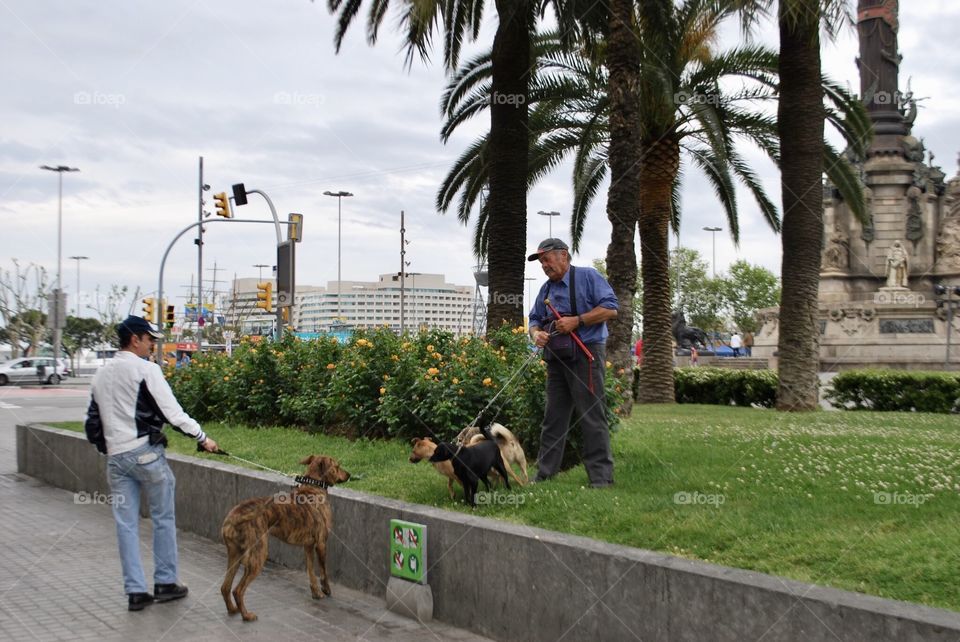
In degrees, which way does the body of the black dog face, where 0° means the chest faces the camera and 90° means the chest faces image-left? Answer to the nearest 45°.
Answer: approximately 45°

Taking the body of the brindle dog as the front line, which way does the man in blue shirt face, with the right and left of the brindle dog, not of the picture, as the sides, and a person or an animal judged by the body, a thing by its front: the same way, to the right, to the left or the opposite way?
the opposite way

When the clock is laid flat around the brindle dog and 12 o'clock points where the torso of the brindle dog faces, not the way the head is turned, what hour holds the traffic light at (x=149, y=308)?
The traffic light is roughly at 10 o'clock from the brindle dog.

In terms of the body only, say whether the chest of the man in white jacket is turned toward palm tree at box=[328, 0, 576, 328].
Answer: yes

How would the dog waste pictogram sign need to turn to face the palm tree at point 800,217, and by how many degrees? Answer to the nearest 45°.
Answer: approximately 180°

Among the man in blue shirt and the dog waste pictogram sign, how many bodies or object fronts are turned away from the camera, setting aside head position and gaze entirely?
0

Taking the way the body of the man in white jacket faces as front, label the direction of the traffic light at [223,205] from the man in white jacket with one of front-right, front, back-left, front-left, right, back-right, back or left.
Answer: front-left

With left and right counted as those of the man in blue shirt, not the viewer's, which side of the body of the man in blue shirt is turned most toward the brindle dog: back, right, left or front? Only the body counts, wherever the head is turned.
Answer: front

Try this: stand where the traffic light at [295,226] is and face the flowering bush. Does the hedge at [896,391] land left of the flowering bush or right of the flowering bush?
left

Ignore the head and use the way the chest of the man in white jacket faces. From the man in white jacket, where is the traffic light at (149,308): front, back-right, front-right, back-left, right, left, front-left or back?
front-left

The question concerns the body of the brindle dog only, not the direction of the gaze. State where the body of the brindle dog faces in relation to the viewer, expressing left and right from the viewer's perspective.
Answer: facing away from the viewer and to the right of the viewer

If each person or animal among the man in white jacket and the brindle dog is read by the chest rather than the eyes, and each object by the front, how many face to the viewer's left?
0

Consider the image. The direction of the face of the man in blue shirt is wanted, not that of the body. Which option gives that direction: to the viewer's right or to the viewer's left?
to the viewer's left

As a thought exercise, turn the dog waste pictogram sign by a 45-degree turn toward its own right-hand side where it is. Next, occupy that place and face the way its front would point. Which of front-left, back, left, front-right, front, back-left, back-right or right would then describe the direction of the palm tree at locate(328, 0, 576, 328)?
right
